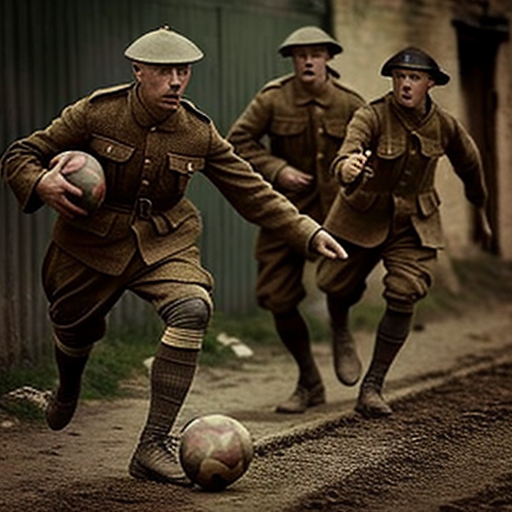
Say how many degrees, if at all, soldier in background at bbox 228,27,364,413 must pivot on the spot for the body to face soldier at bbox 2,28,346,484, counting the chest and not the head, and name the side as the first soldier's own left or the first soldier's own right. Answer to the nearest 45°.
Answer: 0° — they already face them

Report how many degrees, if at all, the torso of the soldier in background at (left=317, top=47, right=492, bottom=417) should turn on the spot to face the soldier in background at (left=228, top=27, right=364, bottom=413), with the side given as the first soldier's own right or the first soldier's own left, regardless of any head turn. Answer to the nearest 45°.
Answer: approximately 135° to the first soldier's own right

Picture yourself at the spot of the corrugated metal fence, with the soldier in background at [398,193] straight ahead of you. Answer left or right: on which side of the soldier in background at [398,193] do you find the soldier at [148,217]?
right

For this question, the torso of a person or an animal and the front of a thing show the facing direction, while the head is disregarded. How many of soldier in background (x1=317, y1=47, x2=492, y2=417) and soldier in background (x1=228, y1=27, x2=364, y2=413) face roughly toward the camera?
2

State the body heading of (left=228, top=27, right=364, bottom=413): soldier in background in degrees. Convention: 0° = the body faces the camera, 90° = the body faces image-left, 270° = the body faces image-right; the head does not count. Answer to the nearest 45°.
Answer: approximately 0°

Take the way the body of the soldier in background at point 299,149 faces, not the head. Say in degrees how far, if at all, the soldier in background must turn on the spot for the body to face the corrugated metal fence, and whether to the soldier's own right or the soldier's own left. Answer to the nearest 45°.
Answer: approximately 135° to the soldier's own right
